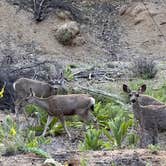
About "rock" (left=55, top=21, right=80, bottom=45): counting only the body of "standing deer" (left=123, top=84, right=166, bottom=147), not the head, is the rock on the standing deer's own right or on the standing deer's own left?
on the standing deer's own right

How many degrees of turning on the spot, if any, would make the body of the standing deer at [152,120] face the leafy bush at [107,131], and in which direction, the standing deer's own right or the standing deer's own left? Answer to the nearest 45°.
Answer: approximately 45° to the standing deer's own right

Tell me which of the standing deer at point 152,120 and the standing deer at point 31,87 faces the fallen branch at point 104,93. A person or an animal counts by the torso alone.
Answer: the standing deer at point 31,87

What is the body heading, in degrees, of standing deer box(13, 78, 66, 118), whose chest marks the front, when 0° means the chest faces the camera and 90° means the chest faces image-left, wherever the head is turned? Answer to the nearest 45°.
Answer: approximately 270°

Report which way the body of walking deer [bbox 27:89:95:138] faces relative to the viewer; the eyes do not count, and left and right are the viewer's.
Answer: facing to the left of the viewer

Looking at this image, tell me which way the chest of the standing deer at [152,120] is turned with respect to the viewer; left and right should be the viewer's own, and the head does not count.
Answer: facing the viewer and to the left of the viewer

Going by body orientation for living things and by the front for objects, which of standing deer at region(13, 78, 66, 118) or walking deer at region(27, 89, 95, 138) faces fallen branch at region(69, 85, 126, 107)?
the standing deer

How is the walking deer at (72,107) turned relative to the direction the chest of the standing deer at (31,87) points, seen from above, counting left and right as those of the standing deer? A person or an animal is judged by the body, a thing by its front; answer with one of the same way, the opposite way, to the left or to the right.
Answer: the opposite way
